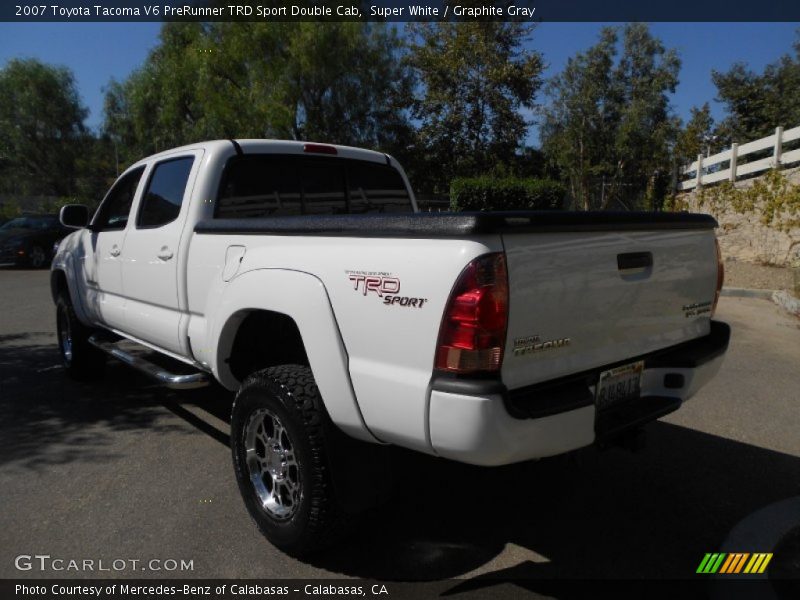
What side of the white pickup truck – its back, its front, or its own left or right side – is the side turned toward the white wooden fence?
right

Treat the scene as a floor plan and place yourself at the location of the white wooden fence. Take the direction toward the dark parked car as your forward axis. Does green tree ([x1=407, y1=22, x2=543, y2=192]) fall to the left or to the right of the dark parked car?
right

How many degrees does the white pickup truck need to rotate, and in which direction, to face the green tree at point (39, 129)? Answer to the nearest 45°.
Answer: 0° — it already faces it

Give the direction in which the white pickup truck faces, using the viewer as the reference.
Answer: facing away from the viewer and to the left of the viewer

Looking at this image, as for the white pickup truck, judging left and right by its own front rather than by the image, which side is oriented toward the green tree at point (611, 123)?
right

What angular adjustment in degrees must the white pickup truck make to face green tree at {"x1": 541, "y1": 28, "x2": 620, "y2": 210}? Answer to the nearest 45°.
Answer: approximately 45° to its right

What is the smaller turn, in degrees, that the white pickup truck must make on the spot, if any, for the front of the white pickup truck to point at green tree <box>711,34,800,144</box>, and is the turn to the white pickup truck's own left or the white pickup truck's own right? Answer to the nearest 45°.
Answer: approximately 90° to the white pickup truck's own right

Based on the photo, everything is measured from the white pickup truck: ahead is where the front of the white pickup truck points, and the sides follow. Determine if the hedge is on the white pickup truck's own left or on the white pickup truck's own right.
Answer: on the white pickup truck's own right

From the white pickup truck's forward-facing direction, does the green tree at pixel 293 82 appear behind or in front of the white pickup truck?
in front

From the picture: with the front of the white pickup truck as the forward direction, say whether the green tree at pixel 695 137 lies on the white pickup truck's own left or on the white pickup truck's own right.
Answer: on the white pickup truck's own right
